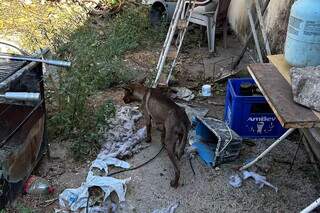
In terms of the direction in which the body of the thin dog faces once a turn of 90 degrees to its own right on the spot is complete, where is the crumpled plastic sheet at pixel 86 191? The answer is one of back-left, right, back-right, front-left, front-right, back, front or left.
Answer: back

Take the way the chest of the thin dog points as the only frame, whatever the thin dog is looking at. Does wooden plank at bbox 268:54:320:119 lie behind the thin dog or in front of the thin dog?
behind

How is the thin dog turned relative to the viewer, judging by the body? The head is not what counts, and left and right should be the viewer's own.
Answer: facing away from the viewer and to the left of the viewer

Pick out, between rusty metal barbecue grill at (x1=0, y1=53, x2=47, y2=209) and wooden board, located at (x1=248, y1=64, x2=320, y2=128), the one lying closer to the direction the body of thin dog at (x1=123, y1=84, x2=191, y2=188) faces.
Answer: the rusty metal barbecue grill

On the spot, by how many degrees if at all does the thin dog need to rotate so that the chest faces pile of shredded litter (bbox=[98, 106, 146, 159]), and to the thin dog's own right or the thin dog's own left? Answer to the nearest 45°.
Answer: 0° — it already faces it

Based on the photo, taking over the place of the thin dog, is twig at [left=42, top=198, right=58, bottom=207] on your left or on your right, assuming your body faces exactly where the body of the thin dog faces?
on your left

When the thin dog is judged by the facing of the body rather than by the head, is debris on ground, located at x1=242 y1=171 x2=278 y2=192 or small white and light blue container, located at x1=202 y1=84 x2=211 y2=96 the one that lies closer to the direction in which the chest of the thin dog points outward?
the small white and light blue container

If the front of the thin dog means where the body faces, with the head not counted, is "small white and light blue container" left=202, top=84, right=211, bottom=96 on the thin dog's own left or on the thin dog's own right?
on the thin dog's own right

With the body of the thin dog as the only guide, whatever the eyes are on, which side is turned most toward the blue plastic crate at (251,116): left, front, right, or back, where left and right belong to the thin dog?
right

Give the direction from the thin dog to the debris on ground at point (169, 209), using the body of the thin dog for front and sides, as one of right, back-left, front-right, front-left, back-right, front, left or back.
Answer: back-left

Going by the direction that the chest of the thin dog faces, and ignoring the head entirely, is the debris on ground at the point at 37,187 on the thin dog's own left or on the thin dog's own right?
on the thin dog's own left

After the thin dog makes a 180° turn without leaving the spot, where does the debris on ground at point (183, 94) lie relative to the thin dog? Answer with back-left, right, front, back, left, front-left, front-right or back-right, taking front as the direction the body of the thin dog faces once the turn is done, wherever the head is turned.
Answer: back-left

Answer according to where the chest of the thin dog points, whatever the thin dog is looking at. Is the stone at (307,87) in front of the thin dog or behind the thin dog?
behind

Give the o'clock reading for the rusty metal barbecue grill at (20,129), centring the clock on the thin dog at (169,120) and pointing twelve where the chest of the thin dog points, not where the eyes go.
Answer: The rusty metal barbecue grill is roughly at 10 o'clock from the thin dog.

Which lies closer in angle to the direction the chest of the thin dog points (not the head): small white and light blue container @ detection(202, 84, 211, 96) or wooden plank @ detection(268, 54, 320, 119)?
the small white and light blue container
